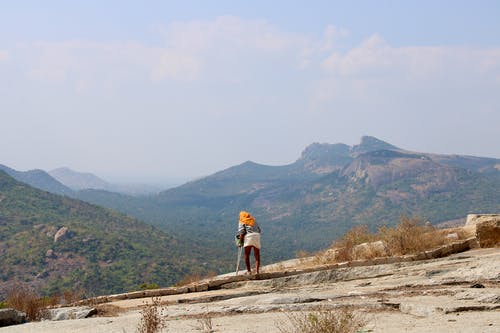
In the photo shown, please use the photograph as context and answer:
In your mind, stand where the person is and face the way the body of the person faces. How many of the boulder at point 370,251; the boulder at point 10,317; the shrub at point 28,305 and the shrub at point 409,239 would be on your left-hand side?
2

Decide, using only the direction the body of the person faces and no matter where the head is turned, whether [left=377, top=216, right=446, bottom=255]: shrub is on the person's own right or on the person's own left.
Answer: on the person's own right

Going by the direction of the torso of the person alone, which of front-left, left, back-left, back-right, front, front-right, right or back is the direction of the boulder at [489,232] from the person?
back-right

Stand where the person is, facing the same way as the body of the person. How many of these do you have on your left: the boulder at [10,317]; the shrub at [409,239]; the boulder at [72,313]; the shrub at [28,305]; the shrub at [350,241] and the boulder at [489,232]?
3

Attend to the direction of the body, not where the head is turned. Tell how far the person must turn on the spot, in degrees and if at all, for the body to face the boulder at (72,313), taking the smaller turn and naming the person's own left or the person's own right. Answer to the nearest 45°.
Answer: approximately 90° to the person's own left

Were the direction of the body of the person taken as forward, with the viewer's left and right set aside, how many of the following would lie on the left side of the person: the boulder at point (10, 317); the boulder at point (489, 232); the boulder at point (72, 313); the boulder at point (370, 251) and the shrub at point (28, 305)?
3

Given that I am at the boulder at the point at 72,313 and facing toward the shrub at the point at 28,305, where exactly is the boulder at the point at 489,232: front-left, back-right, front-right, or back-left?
back-right

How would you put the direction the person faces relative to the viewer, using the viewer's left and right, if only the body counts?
facing away from the viewer and to the left of the viewer

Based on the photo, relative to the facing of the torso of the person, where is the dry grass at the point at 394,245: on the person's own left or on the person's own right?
on the person's own right

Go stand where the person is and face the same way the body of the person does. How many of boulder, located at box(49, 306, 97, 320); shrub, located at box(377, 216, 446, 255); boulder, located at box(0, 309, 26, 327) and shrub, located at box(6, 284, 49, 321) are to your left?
3

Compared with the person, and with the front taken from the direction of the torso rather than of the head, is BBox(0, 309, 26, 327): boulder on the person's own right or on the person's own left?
on the person's own left

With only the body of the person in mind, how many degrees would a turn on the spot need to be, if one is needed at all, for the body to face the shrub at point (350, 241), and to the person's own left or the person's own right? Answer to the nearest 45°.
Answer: approximately 90° to the person's own right

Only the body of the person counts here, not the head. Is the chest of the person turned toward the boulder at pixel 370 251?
no
